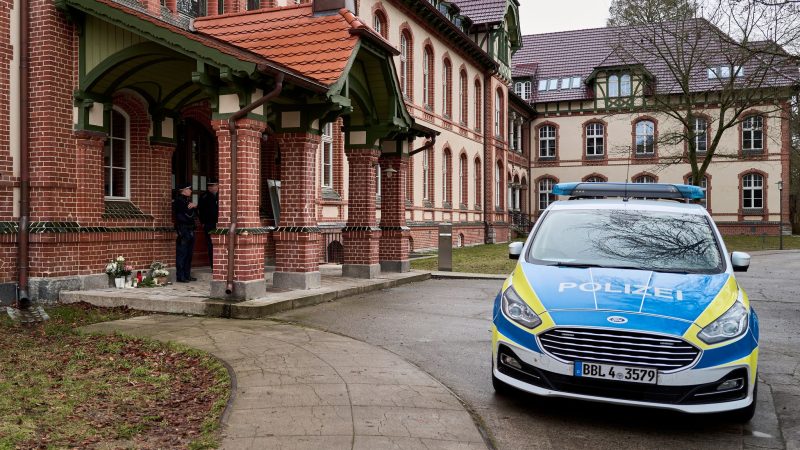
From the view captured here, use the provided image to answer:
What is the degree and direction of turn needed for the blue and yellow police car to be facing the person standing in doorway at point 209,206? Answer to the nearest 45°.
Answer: approximately 135° to its right

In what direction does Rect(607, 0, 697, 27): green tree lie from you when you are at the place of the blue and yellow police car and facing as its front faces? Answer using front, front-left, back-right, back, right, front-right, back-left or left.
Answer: back

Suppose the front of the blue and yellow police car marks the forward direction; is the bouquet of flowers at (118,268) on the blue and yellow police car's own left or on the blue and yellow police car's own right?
on the blue and yellow police car's own right

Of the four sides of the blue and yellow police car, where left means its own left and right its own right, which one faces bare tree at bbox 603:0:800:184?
back

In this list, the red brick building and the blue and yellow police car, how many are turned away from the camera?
0

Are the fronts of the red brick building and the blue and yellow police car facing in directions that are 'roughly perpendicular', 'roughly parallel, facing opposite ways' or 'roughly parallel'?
roughly perpendicular

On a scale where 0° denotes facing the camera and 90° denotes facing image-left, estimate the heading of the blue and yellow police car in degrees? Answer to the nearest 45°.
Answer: approximately 0°

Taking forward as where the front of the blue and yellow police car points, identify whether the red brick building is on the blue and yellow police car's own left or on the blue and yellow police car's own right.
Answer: on the blue and yellow police car's own right
